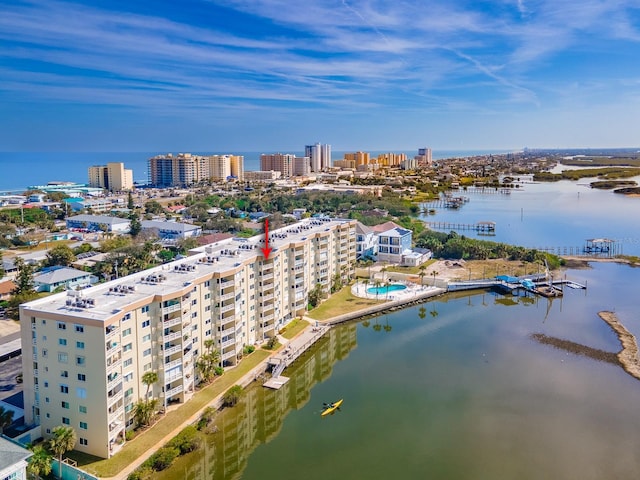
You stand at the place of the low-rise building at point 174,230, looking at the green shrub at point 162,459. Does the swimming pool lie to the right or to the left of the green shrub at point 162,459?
left

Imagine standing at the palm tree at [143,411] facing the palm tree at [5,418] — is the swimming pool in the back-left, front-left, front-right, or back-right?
back-right

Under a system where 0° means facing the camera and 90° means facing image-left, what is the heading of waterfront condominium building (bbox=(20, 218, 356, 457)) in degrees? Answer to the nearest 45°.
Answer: approximately 315°

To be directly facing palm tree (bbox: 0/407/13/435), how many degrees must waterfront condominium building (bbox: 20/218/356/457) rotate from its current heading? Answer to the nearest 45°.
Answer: approximately 135° to its right

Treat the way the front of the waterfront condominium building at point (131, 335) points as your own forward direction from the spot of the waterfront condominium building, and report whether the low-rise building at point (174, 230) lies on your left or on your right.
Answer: on your left

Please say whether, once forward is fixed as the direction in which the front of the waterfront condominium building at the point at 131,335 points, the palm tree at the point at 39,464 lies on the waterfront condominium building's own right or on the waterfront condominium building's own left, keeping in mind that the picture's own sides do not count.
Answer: on the waterfront condominium building's own right

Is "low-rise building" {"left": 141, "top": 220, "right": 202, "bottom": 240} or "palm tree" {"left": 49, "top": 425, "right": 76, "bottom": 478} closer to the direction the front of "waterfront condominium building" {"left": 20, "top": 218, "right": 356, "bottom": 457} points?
the palm tree
